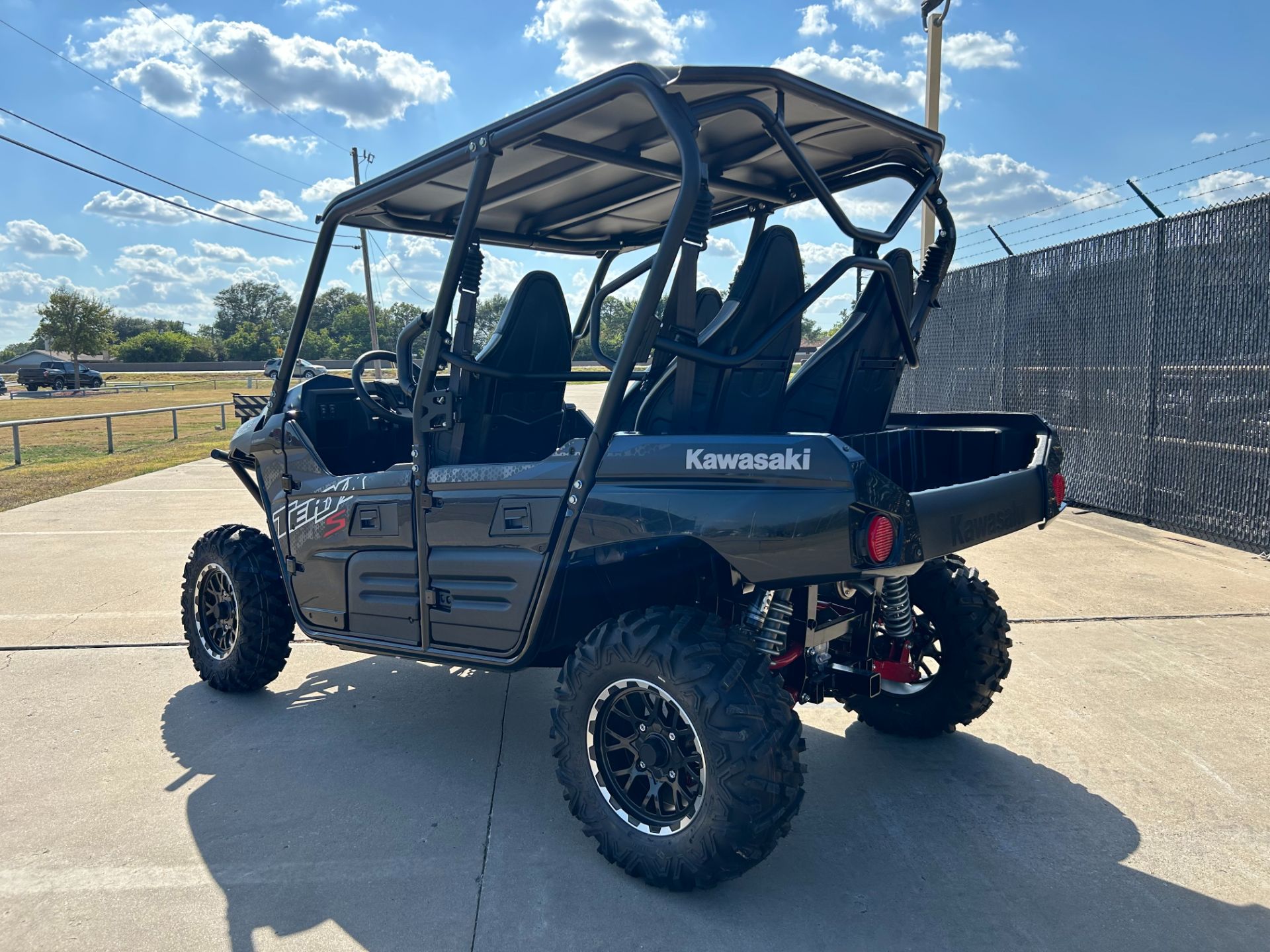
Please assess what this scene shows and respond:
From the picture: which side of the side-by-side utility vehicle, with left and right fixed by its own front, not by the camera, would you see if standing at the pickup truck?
front

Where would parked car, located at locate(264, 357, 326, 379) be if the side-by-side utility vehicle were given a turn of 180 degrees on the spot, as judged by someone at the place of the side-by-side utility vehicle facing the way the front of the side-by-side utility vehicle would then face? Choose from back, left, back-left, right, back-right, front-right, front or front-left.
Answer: back

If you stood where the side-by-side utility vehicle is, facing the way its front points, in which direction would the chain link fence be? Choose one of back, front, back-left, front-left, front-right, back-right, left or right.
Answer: right

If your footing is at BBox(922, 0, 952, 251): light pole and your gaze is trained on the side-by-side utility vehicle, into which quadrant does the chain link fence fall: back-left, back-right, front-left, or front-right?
front-left

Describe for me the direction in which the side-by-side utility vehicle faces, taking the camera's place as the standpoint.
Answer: facing away from the viewer and to the left of the viewer

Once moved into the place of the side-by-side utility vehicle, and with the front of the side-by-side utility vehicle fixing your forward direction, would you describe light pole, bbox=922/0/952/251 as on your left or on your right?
on your right
